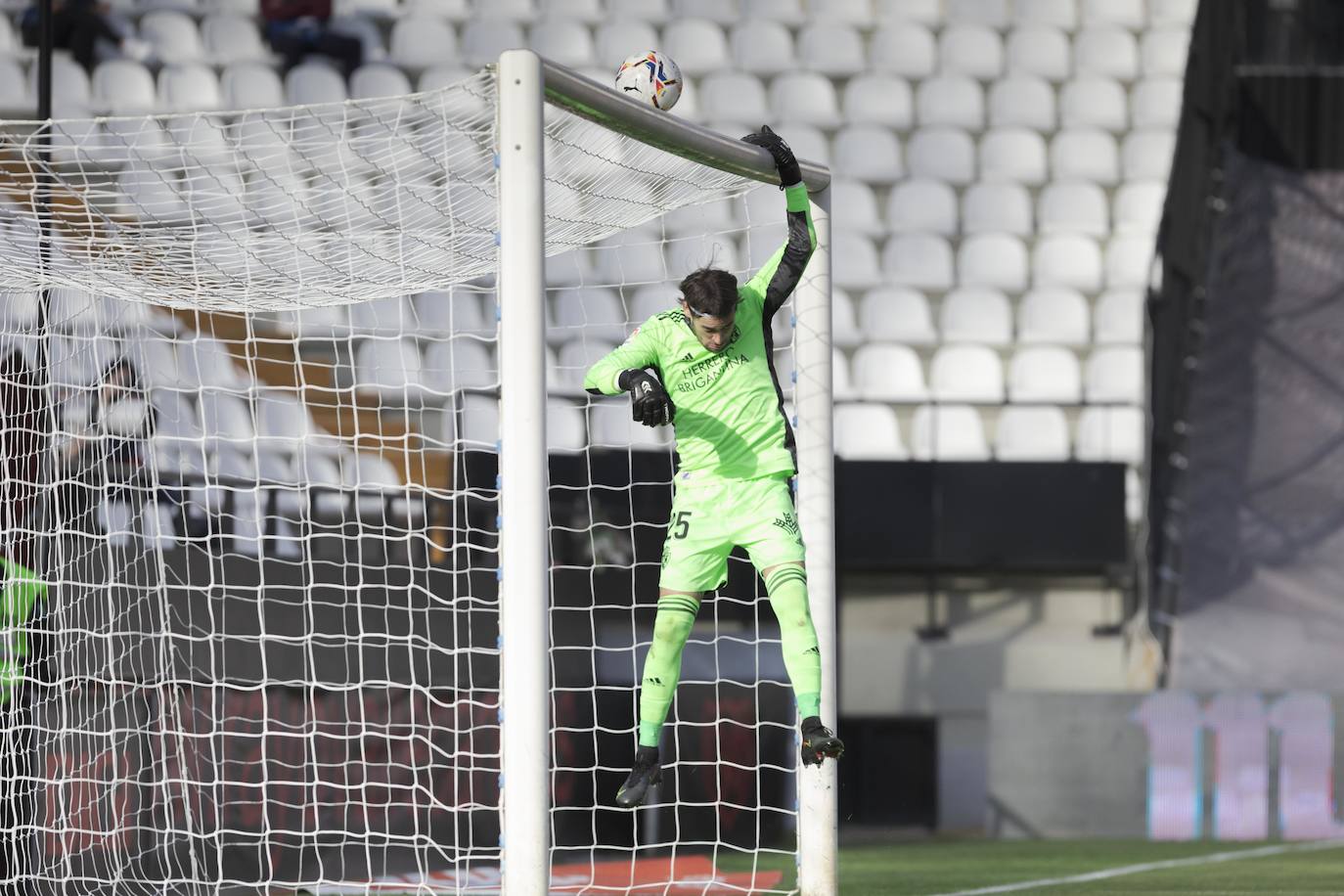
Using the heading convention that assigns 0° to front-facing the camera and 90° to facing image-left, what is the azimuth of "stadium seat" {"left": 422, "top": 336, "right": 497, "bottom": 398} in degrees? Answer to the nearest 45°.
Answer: approximately 0°

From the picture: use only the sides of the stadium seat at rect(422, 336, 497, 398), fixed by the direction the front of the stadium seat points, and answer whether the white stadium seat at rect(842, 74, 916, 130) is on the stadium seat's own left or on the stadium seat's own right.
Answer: on the stadium seat's own left

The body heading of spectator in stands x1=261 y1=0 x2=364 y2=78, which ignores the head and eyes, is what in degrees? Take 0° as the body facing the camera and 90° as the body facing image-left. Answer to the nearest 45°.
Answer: approximately 315°

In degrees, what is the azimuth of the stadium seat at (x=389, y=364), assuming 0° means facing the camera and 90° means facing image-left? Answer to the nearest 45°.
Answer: approximately 0°
